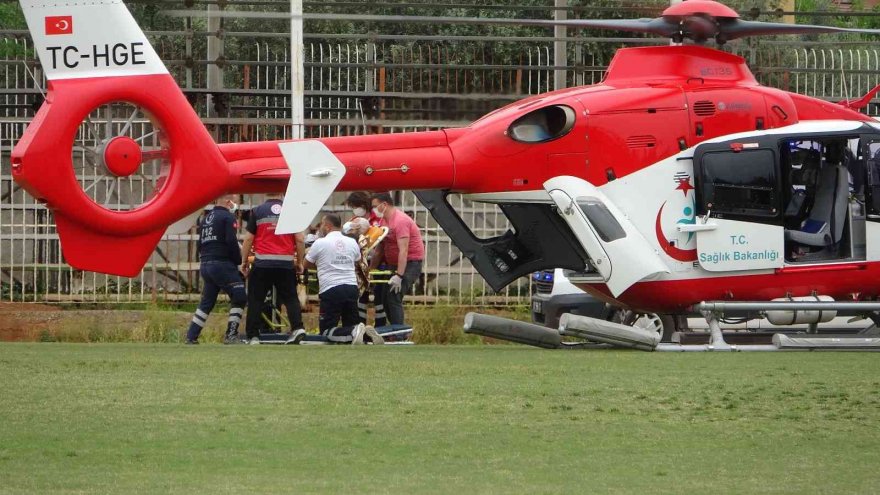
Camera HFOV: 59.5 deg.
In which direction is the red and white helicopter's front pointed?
to the viewer's right

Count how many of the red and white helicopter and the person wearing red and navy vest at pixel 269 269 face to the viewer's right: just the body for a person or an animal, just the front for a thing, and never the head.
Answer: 1

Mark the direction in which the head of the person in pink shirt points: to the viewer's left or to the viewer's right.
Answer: to the viewer's left

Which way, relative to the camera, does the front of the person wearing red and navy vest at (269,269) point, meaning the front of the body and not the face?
away from the camera

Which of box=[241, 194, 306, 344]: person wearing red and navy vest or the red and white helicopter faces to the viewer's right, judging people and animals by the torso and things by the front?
the red and white helicopter

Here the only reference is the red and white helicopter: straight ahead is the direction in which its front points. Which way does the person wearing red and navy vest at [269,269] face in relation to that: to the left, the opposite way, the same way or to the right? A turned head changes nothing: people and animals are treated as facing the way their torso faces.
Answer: to the left

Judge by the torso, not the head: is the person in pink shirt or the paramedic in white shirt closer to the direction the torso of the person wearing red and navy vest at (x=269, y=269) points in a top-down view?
the person in pink shirt

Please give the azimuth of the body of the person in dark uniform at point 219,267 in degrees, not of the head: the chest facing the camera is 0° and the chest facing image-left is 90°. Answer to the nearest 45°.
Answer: approximately 225°
